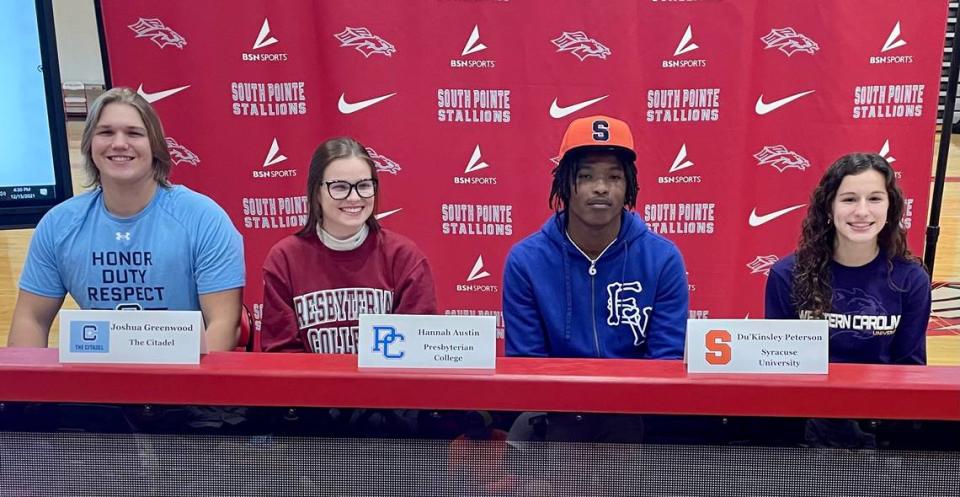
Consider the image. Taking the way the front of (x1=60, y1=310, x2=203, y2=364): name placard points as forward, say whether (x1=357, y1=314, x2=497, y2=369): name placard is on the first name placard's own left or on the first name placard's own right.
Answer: on the first name placard's own left

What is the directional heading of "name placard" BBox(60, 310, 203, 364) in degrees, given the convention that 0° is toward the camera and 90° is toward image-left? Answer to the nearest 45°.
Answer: approximately 0°

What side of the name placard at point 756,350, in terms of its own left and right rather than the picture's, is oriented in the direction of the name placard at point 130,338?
right

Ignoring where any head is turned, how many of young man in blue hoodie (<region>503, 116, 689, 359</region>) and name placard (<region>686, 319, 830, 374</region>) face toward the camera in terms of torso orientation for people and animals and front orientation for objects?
2

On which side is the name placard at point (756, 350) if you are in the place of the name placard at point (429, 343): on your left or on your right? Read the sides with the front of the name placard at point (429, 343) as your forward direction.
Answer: on your left

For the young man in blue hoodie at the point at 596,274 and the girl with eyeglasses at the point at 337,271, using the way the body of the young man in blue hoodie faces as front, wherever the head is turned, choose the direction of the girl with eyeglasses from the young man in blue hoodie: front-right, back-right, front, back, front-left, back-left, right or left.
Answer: right

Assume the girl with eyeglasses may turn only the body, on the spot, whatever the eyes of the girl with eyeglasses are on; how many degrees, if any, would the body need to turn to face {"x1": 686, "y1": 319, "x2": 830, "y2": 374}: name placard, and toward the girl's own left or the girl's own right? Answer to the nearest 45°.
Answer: approximately 45° to the girl's own left
